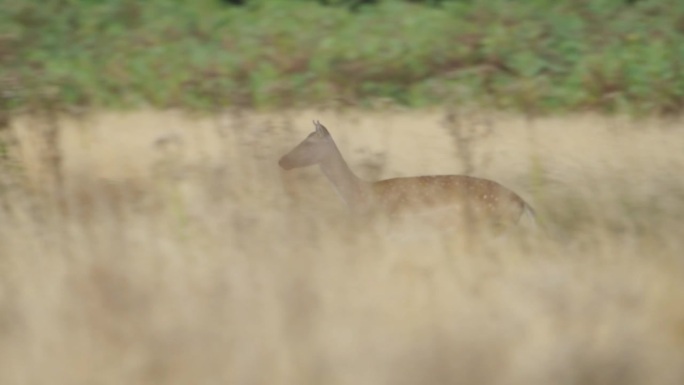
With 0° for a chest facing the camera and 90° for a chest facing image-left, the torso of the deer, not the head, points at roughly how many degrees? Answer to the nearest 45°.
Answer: approximately 90°
